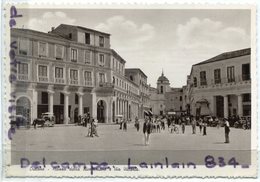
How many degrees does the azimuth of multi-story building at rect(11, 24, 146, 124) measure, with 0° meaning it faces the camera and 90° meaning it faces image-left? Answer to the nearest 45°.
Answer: approximately 315°

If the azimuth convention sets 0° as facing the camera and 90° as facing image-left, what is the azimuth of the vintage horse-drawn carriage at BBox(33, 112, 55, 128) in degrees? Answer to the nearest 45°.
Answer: approximately 45°

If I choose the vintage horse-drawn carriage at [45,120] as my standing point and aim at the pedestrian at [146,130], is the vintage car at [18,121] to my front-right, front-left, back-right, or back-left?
back-right

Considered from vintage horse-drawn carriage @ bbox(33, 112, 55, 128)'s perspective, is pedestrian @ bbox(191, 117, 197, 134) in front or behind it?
behind
